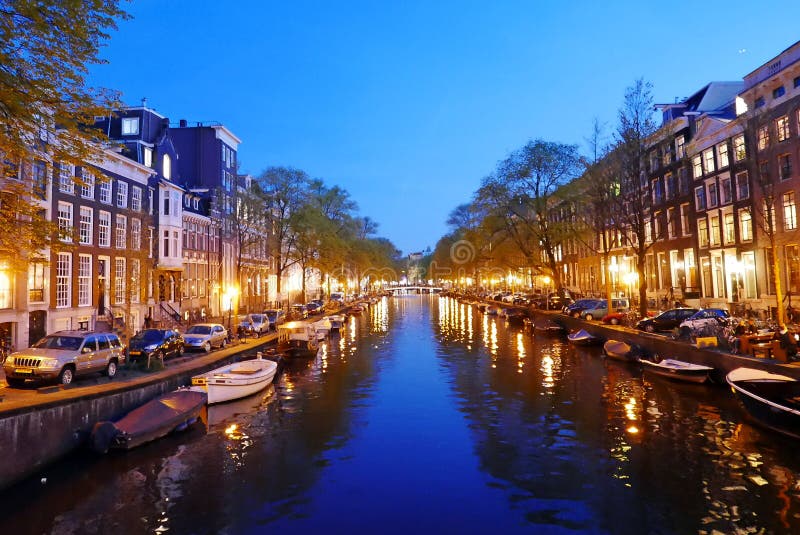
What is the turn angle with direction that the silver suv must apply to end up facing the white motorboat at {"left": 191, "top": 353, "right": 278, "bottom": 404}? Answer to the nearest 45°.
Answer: approximately 135° to its left

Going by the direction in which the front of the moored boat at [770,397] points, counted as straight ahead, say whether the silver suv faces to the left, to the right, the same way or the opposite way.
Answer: the opposite way

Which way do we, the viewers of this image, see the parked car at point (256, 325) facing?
facing the viewer and to the left of the viewer

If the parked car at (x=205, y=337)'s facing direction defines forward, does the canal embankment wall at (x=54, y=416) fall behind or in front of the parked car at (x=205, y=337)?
in front

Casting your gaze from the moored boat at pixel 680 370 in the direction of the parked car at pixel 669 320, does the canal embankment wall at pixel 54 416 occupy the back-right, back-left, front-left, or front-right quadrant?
back-left

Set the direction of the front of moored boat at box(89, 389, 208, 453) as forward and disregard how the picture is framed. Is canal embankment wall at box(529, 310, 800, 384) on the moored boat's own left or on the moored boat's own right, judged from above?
on the moored boat's own right

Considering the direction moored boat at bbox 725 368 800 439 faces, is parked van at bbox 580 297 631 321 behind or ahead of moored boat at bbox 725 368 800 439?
ahead

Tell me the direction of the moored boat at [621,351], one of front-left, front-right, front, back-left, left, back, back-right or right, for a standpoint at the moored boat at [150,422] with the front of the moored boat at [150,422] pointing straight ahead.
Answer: front-right

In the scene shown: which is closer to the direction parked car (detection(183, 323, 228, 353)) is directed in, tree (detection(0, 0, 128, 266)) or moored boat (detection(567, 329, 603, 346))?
the tree

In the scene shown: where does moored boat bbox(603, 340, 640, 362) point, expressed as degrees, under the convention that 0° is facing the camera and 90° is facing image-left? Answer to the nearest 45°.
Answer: approximately 135°

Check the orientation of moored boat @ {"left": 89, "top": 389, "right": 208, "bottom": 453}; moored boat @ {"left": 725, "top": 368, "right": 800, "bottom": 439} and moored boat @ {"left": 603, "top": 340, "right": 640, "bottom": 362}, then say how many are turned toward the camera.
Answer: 0
